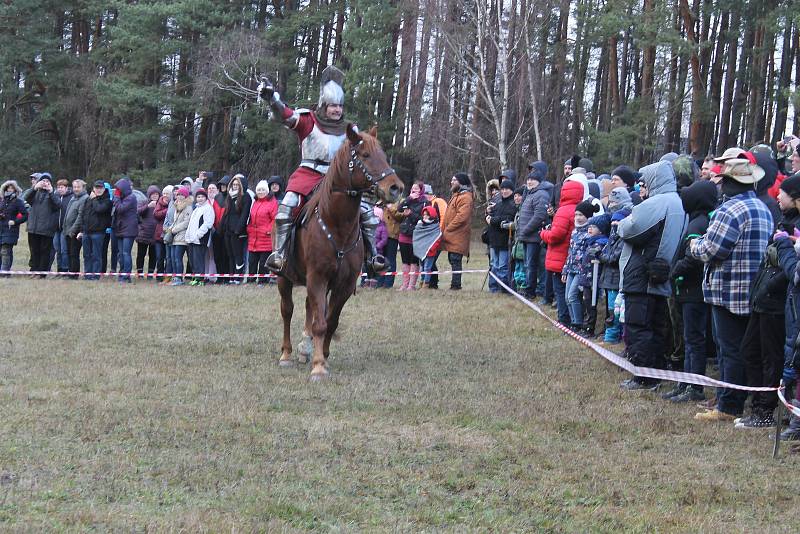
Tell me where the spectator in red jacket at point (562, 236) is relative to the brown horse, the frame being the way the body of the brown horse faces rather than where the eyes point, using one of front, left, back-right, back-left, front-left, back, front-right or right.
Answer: left

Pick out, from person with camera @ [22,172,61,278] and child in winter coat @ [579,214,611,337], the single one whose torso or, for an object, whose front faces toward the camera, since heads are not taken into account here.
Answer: the person with camera

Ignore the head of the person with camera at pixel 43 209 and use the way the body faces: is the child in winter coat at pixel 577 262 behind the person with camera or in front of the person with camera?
in front

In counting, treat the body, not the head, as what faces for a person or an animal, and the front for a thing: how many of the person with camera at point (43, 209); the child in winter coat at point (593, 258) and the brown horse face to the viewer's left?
1

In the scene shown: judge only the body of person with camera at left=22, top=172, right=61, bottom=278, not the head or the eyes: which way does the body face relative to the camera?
toward the camera

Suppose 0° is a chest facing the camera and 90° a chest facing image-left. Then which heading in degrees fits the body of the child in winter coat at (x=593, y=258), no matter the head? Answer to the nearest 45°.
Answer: approximately 90°

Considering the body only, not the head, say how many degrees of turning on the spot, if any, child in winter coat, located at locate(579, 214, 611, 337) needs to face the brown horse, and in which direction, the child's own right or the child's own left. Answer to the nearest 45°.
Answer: approximately 45° to the child's own left

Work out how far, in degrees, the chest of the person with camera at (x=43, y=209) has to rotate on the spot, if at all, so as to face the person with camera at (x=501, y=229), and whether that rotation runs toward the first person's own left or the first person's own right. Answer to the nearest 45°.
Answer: approximately 45° to the first person's own left

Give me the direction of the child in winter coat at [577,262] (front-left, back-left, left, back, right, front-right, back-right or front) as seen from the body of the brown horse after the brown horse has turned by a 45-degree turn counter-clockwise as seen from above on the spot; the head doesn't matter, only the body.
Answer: front-left

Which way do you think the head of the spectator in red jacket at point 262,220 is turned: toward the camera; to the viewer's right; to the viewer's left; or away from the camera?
toward the camera

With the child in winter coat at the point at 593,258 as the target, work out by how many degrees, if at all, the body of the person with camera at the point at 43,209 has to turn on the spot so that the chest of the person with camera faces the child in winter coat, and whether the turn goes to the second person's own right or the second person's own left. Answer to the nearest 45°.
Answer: approximately 45° to the second person's own left

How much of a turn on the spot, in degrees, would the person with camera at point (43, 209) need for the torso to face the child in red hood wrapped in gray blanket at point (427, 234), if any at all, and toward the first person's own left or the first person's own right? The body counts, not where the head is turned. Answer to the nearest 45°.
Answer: approximately 45° to the first person's own left

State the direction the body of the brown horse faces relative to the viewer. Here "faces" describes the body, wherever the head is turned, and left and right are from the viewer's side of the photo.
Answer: facing the viewer and to the right of the viewer

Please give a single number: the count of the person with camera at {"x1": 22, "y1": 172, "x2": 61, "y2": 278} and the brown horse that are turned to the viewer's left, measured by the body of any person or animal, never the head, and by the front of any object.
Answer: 0

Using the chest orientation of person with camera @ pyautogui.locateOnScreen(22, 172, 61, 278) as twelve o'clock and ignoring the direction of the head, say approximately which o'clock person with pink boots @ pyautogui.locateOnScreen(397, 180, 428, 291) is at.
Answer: person with pink boots @ pyautogui.locateOnScreen(397, 180, 428, 291) is roughly at 10 o'clock from person with camera @ pyautogui.locateOnScreen(22, 172, 61, 278).

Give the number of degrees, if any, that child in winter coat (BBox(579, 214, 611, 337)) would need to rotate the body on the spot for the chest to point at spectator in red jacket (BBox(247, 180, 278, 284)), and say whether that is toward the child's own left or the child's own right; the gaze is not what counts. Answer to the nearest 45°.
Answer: approximately 45° to the child's own right
